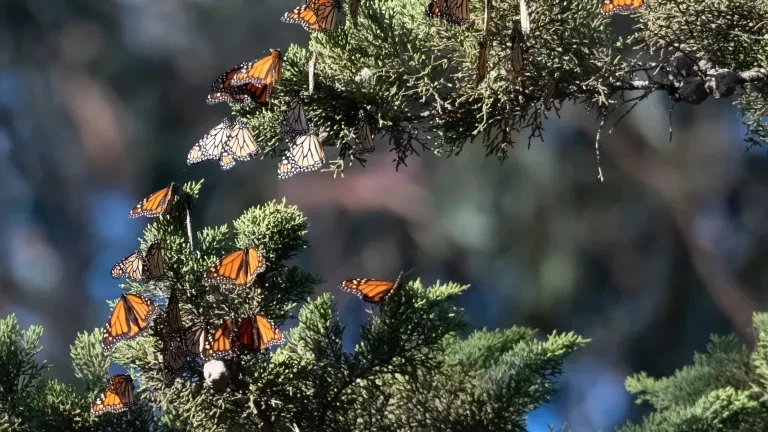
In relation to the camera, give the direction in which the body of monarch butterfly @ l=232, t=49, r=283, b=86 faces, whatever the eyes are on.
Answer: to the viewer's right
